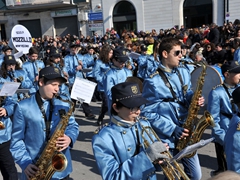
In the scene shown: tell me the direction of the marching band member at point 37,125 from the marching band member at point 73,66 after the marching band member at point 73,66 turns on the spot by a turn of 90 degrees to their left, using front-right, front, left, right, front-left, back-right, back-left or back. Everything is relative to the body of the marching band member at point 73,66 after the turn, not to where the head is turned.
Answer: back-right

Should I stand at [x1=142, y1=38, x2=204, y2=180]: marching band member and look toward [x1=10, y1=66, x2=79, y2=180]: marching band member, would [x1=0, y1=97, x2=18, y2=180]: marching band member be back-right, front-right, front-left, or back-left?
front-right

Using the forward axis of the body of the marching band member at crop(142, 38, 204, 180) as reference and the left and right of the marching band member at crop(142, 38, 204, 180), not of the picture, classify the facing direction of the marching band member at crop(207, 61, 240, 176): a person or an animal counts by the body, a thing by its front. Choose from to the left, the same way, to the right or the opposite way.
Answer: the same way

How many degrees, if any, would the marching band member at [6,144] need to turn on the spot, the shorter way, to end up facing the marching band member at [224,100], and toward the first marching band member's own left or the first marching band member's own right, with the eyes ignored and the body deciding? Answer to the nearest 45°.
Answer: approximately 135° to the first marching band member's own left

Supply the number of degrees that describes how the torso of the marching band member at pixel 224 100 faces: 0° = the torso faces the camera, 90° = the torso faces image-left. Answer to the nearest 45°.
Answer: approximately 315°

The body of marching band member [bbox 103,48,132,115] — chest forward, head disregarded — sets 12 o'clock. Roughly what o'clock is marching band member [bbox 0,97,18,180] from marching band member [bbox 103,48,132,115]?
marching band member [bbox 0,97,18,180] is roughly at 3 o'clock from marching band member [bbox 103,48,132,115].

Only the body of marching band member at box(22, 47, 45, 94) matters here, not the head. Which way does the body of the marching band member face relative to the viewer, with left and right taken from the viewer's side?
facing the viewer and to the right of the viewer

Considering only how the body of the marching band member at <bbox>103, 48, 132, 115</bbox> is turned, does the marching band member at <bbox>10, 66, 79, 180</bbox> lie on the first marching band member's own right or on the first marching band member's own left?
on the first marching band member's own right

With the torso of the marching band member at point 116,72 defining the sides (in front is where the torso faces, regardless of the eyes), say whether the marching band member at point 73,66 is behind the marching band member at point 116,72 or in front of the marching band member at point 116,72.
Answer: behind

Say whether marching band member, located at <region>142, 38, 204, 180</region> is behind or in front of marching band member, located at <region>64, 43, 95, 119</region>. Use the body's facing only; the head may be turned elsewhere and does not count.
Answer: in front

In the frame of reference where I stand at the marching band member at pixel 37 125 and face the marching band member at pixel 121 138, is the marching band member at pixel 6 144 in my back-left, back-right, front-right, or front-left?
back-left

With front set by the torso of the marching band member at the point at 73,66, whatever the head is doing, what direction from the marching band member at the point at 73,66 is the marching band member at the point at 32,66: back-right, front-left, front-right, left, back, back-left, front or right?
right
